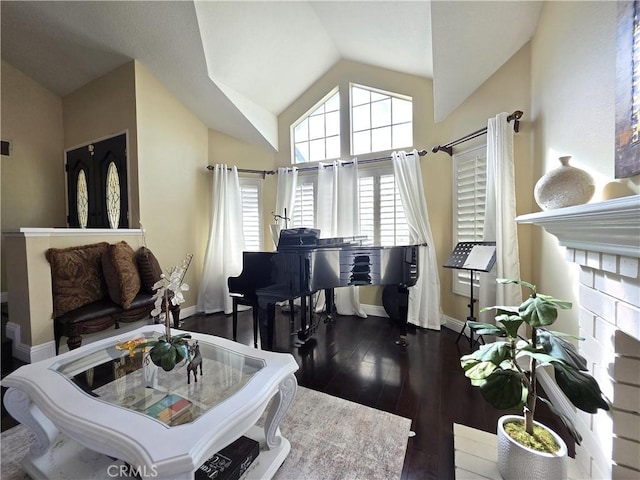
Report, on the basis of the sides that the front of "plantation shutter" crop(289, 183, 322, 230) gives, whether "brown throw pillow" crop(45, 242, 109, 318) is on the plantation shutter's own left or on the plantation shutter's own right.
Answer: on the plantation shutter's own right

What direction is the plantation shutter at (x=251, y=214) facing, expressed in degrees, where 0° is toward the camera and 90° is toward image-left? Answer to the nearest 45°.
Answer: approximately 315°

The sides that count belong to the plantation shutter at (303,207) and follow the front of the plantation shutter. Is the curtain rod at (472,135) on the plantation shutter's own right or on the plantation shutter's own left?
on the plantation shutter's own left

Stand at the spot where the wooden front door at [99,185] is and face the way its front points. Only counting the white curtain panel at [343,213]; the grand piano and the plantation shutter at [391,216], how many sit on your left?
3

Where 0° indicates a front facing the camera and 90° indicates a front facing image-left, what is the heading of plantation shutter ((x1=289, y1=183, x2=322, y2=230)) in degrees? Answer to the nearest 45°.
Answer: approximately 0°

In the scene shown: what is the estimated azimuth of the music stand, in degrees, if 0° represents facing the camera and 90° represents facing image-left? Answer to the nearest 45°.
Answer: approximately 45°

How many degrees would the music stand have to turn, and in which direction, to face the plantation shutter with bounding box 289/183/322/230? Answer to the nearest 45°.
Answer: approximately 45° to its right

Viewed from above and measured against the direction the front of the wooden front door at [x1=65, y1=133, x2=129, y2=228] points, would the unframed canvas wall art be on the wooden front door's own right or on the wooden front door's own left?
on the wooden front door's own left
